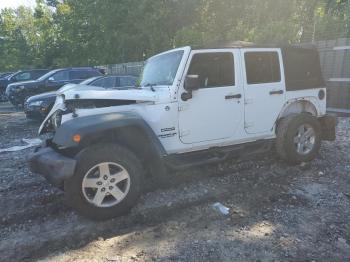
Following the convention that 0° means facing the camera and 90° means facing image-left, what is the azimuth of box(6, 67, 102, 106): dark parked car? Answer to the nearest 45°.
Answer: approximately 45°

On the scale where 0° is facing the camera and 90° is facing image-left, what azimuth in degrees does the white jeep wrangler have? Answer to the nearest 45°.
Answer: approximately 45°

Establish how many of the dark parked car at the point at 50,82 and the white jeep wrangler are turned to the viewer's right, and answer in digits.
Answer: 0

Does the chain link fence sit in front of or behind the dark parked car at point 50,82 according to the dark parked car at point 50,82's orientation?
behind

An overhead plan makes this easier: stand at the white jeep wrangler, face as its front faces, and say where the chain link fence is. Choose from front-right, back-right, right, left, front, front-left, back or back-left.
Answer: back-right
